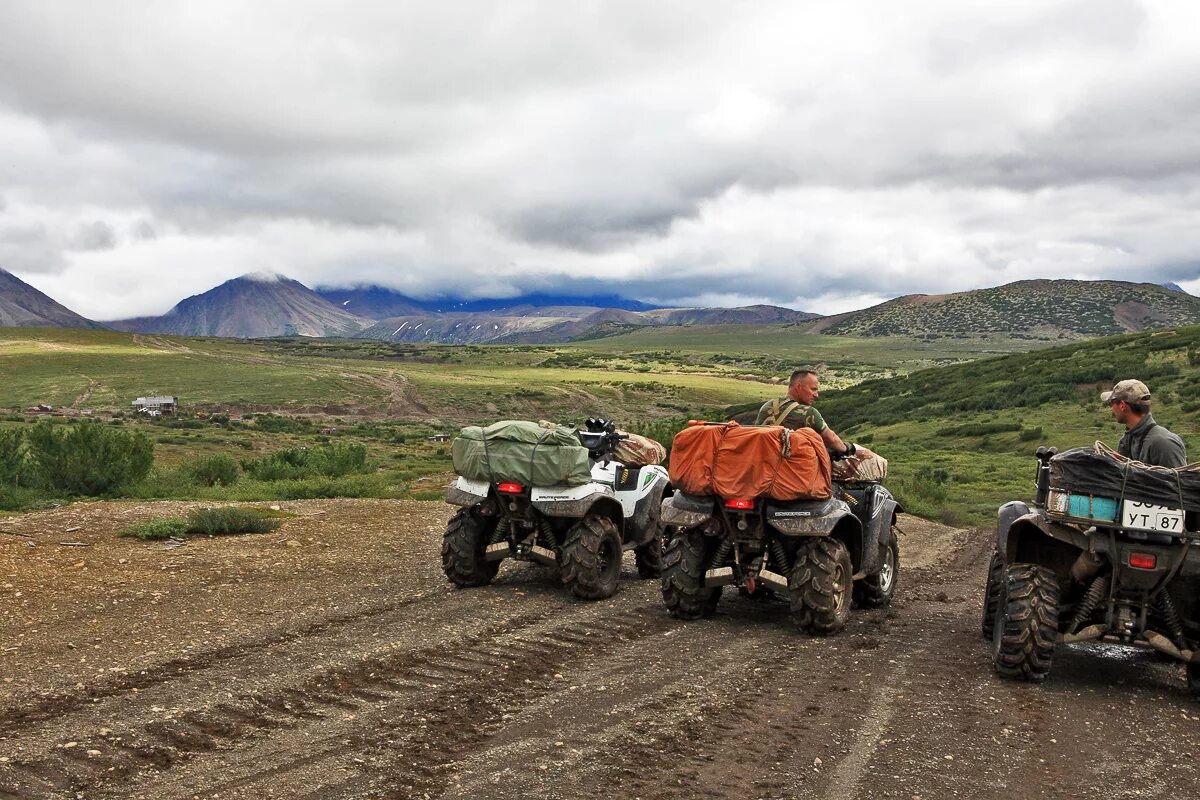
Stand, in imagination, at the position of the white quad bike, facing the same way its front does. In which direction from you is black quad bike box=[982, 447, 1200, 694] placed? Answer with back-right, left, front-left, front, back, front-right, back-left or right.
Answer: right

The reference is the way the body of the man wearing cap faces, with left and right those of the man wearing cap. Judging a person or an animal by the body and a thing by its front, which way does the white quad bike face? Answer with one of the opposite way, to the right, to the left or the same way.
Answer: to the right

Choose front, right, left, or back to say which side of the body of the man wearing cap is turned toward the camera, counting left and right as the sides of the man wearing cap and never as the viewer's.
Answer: left

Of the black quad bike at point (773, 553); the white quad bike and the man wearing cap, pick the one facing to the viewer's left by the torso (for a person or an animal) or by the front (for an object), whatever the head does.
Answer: the man wearing cap

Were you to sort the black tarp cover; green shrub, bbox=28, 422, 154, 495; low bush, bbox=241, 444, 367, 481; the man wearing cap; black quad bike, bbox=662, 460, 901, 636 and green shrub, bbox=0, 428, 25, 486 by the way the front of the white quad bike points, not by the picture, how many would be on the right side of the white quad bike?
3

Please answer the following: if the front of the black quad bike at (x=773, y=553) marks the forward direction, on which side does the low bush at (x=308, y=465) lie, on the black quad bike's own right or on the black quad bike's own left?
on the black quad bike's own left

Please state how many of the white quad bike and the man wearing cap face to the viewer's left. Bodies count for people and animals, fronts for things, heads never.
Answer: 1

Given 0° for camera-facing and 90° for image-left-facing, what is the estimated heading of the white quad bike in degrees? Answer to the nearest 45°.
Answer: approximately 225°

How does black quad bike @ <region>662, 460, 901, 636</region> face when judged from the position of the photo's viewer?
facing away from the viewer and to the right of the viewer

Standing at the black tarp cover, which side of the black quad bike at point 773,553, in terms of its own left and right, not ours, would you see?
right

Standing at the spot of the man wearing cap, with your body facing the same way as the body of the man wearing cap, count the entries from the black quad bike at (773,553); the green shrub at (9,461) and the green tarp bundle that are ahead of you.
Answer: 3

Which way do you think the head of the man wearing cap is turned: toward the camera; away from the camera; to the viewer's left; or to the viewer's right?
to the viewer's left
